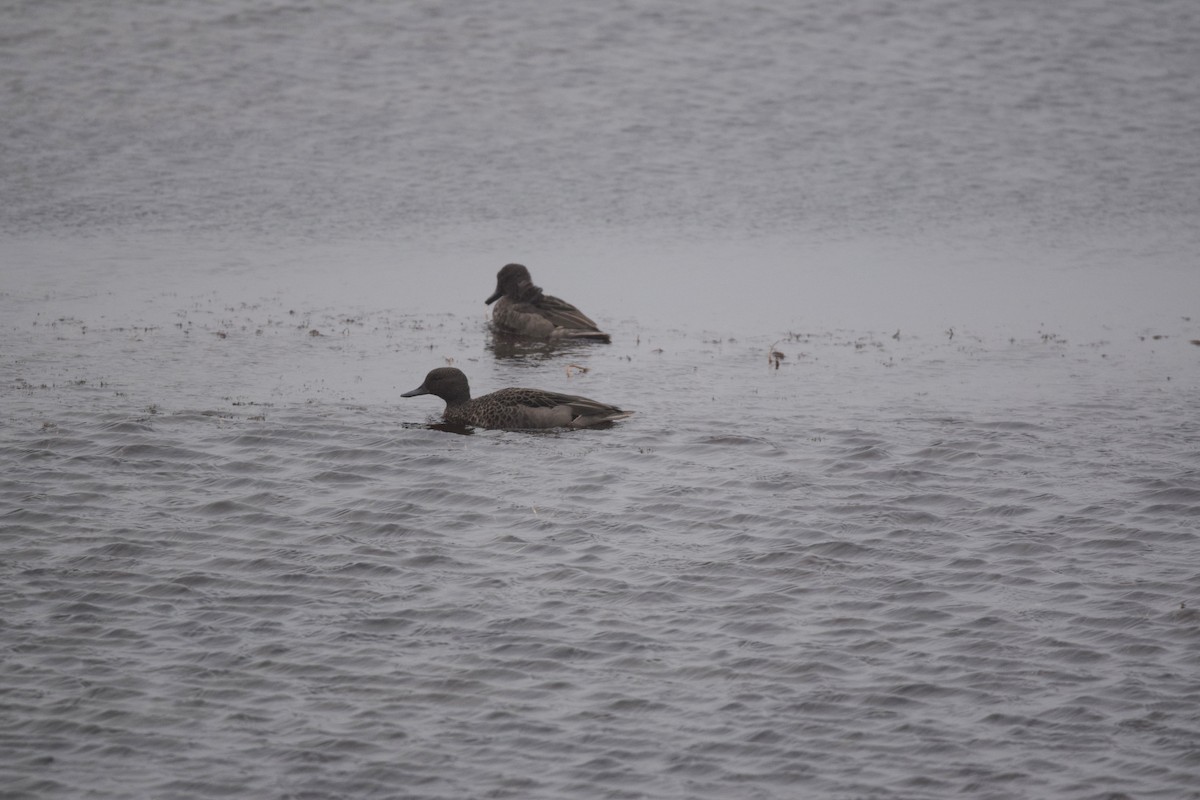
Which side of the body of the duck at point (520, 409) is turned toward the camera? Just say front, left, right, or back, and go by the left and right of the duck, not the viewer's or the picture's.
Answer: left

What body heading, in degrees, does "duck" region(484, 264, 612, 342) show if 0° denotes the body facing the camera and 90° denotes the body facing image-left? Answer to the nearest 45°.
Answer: approximately 90°
